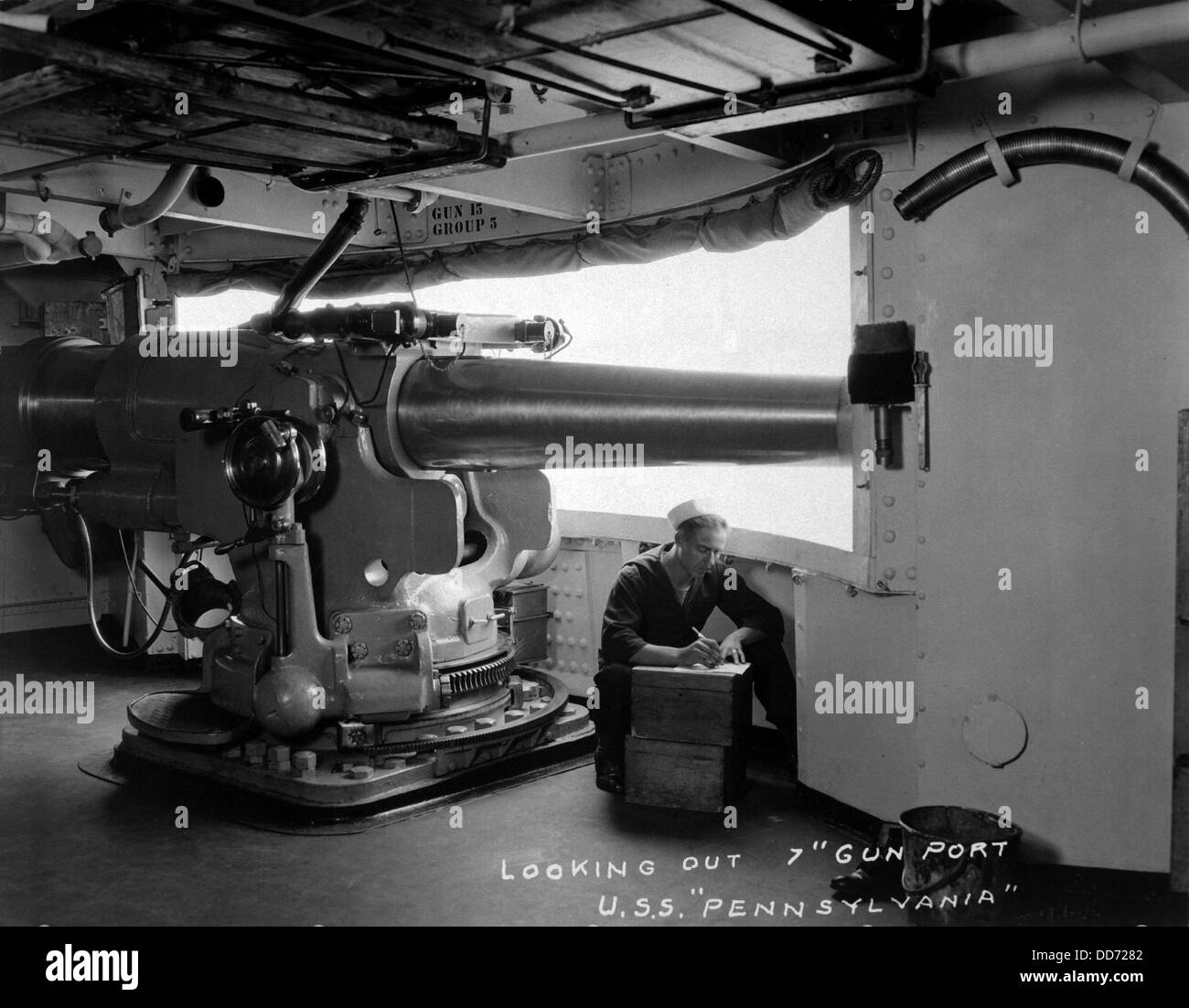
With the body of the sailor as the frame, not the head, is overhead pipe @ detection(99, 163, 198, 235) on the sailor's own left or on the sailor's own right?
on the sailor's own right

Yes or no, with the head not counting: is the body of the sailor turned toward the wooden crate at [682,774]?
yes

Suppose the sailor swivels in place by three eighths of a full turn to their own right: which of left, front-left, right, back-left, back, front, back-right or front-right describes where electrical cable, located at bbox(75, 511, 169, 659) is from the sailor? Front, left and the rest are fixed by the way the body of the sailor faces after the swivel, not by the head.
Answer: front-left

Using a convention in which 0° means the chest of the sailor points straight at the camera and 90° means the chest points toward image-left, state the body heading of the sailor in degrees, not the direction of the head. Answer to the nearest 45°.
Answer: approximately 0°

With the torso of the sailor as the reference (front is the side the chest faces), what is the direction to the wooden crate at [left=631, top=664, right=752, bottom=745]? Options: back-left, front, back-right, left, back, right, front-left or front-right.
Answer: front

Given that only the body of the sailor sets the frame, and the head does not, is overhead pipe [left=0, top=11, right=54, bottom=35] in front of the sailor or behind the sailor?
in front

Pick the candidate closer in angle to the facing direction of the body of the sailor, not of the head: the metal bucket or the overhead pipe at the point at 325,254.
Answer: the metal bucket

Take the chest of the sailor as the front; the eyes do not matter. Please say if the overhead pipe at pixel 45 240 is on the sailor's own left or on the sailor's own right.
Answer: on the sailor's own right

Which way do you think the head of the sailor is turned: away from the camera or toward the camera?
toward the camera
